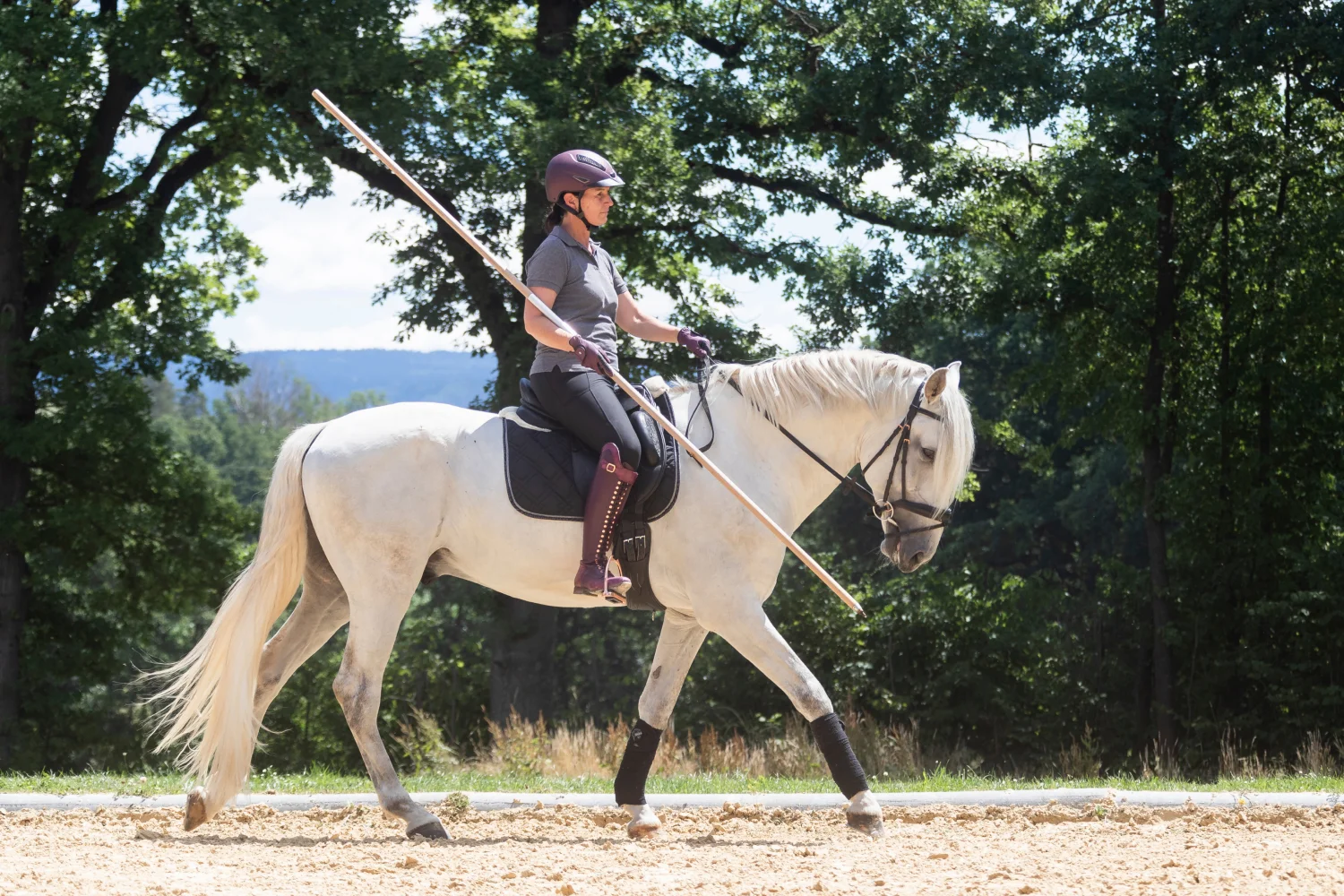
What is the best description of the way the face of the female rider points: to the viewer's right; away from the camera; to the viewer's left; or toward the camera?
to the viewer's right

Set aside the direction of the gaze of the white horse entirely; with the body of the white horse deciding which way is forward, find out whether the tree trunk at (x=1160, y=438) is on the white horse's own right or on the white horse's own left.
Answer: on the white horse's own left

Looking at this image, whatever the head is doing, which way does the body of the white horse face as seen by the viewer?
to the viewer's right

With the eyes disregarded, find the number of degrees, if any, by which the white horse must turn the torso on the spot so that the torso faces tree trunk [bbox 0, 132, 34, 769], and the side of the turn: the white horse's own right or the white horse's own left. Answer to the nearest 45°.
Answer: approximately 135° to the white horse's own left
